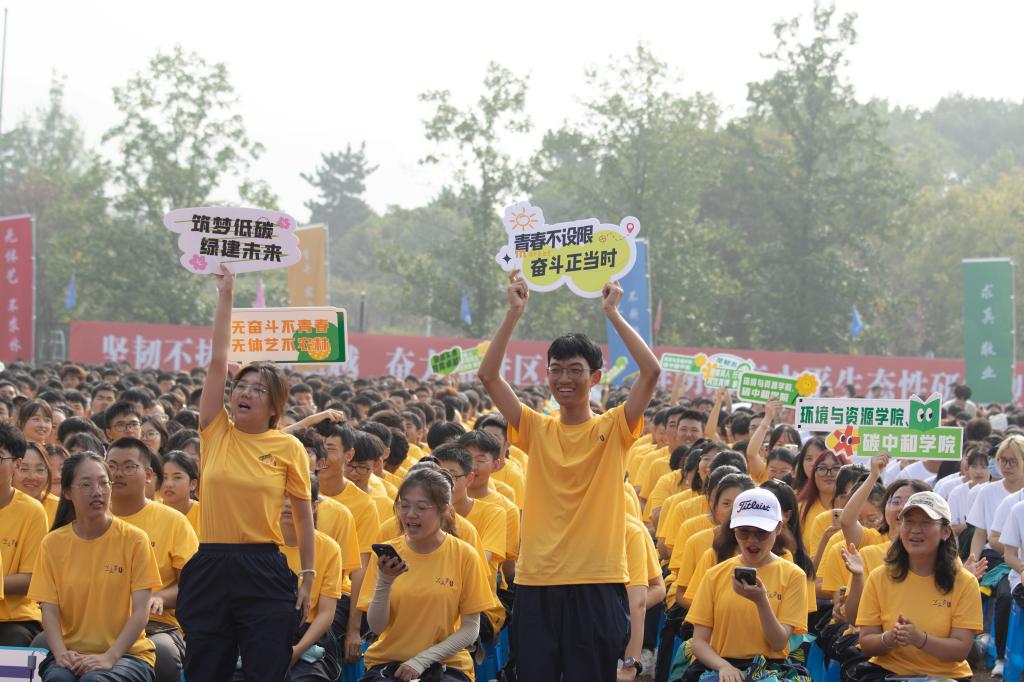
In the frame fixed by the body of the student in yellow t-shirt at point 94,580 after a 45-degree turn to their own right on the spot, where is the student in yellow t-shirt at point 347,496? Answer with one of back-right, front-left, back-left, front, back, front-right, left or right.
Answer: back

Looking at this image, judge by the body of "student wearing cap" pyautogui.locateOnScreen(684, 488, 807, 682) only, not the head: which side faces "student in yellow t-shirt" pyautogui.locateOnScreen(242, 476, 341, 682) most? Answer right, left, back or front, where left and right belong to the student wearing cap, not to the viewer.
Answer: right

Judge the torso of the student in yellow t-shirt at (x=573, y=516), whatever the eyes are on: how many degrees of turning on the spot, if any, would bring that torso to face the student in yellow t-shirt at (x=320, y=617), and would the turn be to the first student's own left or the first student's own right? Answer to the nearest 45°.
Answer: approximately 135° to the first student's own right

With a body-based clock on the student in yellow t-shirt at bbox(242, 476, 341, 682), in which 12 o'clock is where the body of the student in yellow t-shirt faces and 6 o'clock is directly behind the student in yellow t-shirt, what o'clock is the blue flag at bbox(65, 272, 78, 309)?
The blue flag is roughly at 4 o'clock from the student in yellow t-shirt.

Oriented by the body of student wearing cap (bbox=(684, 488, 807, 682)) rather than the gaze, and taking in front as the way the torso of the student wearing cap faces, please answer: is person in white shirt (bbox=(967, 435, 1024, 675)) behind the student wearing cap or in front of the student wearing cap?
behind

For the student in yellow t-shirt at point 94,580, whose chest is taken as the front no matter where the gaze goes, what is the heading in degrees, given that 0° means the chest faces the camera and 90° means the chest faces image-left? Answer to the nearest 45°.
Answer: approximately 0°

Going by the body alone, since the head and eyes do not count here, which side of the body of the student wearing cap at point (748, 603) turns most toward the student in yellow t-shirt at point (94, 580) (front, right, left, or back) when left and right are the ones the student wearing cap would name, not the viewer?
right

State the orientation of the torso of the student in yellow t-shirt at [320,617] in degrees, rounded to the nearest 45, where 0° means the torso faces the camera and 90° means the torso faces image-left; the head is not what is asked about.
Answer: approximately 45°

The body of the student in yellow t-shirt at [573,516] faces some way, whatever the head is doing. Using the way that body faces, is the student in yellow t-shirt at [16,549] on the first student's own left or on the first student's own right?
on the first student's own right
